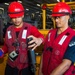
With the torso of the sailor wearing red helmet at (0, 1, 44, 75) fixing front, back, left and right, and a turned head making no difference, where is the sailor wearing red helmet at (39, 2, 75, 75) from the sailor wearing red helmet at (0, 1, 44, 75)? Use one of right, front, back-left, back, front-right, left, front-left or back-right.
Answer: front-left

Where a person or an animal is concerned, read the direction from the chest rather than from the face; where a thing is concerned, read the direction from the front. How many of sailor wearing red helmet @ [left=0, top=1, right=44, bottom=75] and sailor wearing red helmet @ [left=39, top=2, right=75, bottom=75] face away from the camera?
0

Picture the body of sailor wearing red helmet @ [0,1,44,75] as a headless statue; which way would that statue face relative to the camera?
toward the camera

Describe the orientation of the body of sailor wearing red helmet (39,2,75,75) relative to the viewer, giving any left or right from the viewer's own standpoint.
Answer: facing the viewer and to the left of the viewer

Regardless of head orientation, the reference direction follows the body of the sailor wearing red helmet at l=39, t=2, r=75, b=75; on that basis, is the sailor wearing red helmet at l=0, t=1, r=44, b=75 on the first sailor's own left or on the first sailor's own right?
on the first sailor's own right
